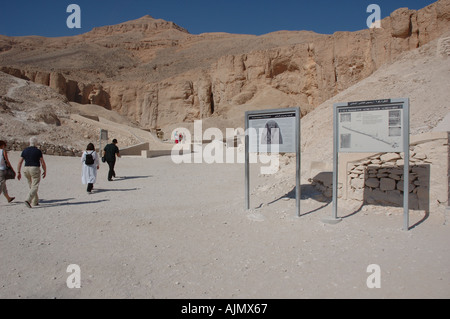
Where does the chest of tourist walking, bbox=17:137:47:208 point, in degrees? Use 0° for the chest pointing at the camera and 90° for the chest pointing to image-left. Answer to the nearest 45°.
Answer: approximately 180°

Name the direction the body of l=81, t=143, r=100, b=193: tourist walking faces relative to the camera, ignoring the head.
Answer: away from the camera

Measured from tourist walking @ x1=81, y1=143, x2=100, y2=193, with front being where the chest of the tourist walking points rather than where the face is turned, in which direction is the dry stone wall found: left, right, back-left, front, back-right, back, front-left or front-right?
back-right

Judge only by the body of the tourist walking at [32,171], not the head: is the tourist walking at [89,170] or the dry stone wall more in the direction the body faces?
the tourist walking

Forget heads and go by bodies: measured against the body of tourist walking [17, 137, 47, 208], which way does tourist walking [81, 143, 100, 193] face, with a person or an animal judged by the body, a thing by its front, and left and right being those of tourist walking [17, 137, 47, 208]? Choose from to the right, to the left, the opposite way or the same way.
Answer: the same way

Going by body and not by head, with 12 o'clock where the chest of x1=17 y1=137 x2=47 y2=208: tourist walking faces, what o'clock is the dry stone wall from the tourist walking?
The dry stone wall is roughly at 4 o'clock from the tourist walking.

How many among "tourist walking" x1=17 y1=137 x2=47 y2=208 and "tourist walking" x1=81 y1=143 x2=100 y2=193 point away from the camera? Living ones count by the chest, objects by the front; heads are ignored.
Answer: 2

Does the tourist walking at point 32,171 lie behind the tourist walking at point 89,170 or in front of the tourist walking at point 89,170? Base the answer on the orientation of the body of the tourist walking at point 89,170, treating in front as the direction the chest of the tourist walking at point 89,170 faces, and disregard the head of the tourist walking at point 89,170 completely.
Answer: behind
